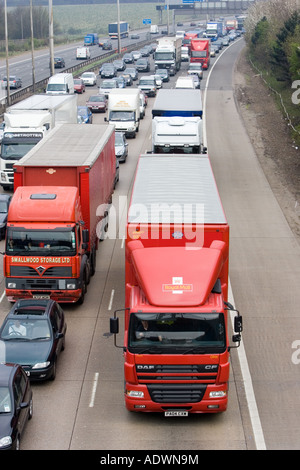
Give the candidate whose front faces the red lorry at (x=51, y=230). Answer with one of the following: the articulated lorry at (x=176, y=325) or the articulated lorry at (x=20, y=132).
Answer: the articulated lorry at (x=20, y=132)

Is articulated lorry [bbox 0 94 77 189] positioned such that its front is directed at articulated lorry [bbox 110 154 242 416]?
yes

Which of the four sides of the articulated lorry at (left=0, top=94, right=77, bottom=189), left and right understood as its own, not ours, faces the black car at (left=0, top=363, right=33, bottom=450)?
front

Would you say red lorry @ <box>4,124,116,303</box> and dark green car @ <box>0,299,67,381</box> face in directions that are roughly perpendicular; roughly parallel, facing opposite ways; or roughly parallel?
roughly parallel

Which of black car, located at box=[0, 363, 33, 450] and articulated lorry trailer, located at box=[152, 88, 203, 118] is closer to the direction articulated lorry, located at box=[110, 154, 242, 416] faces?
the black car

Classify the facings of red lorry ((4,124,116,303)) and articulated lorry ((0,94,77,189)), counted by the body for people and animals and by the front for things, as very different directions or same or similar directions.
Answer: same or similar directions

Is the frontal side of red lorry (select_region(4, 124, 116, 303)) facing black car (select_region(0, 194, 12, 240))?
no

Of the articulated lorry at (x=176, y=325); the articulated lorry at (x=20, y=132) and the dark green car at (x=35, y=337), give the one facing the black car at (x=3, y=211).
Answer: the articulated lorry at (x=20, y=132)

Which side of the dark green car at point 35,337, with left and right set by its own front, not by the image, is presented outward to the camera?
front

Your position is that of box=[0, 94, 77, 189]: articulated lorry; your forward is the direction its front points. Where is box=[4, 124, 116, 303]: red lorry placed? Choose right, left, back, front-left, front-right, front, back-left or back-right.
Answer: front

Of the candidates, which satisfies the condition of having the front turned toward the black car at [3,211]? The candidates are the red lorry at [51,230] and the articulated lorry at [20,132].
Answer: the articulated lorry

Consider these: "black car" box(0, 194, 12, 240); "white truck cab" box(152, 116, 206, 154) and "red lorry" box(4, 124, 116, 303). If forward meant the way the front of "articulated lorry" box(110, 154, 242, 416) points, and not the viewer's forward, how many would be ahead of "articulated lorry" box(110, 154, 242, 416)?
0

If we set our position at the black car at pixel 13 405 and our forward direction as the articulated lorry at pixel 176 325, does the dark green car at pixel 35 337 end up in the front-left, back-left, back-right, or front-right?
front-left

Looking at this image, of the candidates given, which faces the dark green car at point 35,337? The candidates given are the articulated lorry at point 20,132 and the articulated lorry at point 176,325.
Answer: the articulated lorry at point 20,132

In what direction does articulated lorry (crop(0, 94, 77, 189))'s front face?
toward the camera

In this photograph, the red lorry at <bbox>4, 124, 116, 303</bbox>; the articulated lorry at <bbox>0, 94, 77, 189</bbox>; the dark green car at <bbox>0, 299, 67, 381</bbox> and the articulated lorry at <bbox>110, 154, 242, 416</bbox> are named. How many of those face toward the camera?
4

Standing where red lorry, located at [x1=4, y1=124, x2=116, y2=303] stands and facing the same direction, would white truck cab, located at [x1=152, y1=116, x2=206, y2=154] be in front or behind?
behind

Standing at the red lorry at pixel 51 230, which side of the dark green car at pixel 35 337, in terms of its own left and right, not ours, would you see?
back

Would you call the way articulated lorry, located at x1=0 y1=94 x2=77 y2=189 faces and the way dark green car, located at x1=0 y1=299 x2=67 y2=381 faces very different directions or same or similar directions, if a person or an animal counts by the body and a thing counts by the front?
same or similar directions

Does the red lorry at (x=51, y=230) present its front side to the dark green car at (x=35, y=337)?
yes

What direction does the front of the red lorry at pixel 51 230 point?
toward the camera
